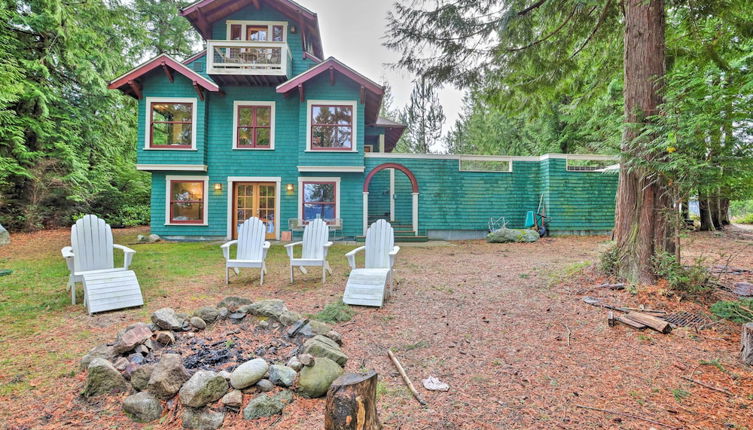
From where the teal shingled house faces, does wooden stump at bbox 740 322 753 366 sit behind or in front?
in front

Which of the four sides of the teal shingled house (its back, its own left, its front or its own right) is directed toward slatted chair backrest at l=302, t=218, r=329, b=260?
front

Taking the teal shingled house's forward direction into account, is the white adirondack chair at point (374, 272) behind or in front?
in front

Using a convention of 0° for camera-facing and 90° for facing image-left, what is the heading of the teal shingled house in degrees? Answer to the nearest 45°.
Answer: approximately 0°

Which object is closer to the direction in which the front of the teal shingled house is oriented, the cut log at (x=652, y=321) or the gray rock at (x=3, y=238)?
the cut log

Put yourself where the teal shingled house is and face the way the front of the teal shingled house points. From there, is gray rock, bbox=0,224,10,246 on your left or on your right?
on your right

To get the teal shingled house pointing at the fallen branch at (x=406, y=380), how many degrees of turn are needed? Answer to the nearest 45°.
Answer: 0° — it already faces it

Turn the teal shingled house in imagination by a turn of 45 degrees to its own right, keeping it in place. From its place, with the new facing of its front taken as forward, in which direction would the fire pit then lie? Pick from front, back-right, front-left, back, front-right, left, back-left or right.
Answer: front-left

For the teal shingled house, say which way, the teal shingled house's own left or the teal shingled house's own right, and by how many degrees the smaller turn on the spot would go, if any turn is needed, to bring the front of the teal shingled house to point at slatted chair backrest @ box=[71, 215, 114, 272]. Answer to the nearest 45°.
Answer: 0° — it already faces it

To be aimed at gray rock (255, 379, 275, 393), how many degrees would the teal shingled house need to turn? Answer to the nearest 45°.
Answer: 0° — it already faces it
